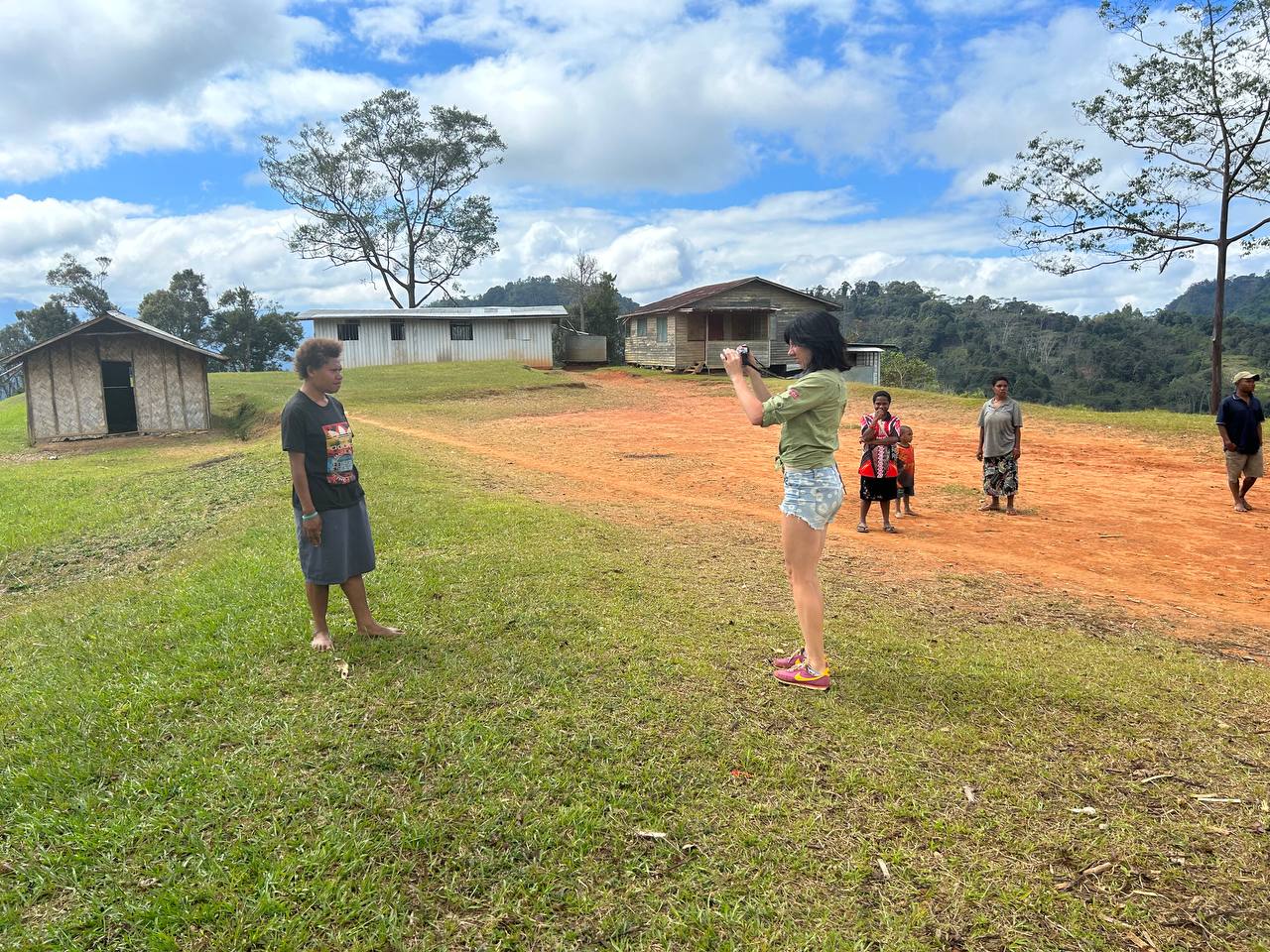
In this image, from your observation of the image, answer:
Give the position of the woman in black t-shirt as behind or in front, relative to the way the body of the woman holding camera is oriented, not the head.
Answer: in front

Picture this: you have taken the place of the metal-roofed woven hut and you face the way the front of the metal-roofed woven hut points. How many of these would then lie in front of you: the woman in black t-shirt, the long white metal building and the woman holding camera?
2

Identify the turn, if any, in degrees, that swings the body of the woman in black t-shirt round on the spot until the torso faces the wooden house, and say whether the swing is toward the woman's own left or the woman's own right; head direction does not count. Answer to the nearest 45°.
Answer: approximately 90° to the woman's own left

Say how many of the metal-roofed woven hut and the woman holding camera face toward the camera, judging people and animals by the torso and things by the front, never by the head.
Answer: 1

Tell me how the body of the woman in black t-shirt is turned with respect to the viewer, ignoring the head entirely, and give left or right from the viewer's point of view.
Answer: facing the viewer and to the right of the viewer

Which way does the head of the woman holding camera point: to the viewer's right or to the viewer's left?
to the viewer's left

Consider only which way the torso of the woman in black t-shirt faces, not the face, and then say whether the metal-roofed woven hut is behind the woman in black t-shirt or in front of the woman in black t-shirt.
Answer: behind

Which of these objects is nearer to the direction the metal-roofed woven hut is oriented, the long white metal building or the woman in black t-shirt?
the woman in black t-shirt

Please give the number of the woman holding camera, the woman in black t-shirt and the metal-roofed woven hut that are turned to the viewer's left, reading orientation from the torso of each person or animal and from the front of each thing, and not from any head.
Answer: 1

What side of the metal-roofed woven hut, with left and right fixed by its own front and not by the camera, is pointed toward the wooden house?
left

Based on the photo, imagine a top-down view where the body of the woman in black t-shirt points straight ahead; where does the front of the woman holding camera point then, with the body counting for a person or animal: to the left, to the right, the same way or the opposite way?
the opposite way

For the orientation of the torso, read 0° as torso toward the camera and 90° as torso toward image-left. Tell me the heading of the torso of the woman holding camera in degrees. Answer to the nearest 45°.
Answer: approximately 90°

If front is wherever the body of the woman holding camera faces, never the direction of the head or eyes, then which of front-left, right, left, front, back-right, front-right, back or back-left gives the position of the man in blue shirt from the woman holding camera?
back-right

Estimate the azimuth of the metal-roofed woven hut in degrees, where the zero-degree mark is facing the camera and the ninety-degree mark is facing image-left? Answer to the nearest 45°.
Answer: approximately 0°

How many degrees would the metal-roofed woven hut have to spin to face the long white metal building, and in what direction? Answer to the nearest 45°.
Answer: approximately 135° to its left
